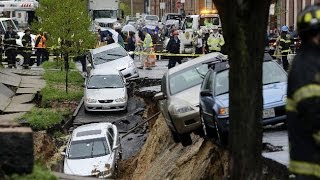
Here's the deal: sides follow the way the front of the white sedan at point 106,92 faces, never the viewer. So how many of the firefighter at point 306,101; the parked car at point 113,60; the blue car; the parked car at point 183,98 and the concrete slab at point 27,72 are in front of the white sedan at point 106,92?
3

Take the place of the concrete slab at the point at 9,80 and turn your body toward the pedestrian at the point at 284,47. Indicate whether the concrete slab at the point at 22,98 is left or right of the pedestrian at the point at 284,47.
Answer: right

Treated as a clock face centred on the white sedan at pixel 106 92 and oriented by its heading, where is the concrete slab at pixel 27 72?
The concrete slab is roughly at 5 o'clock from the white sedan.

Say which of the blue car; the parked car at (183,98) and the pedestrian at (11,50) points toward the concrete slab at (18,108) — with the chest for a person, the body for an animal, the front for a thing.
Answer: the pedestrian

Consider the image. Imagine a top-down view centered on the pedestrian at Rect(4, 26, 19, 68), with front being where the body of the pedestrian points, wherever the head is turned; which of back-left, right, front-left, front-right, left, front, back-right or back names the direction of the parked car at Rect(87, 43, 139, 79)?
front-left

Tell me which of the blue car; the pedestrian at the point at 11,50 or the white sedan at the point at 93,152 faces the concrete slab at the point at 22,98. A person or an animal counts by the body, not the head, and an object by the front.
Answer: the pedestrian

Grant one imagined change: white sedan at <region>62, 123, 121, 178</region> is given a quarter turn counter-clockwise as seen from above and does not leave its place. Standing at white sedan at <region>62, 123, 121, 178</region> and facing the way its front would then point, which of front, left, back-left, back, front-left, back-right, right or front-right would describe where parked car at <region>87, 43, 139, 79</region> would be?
left

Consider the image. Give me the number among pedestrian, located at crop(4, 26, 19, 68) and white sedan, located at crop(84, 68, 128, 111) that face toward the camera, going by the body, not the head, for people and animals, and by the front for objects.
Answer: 2

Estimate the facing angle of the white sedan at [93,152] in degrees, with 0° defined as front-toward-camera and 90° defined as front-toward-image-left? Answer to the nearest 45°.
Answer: approximately 0°

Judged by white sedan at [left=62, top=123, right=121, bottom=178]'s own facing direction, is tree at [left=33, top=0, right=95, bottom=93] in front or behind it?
behind

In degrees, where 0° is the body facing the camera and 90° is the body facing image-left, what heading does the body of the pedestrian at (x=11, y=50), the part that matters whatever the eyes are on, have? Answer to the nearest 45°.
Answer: approximately 0°
